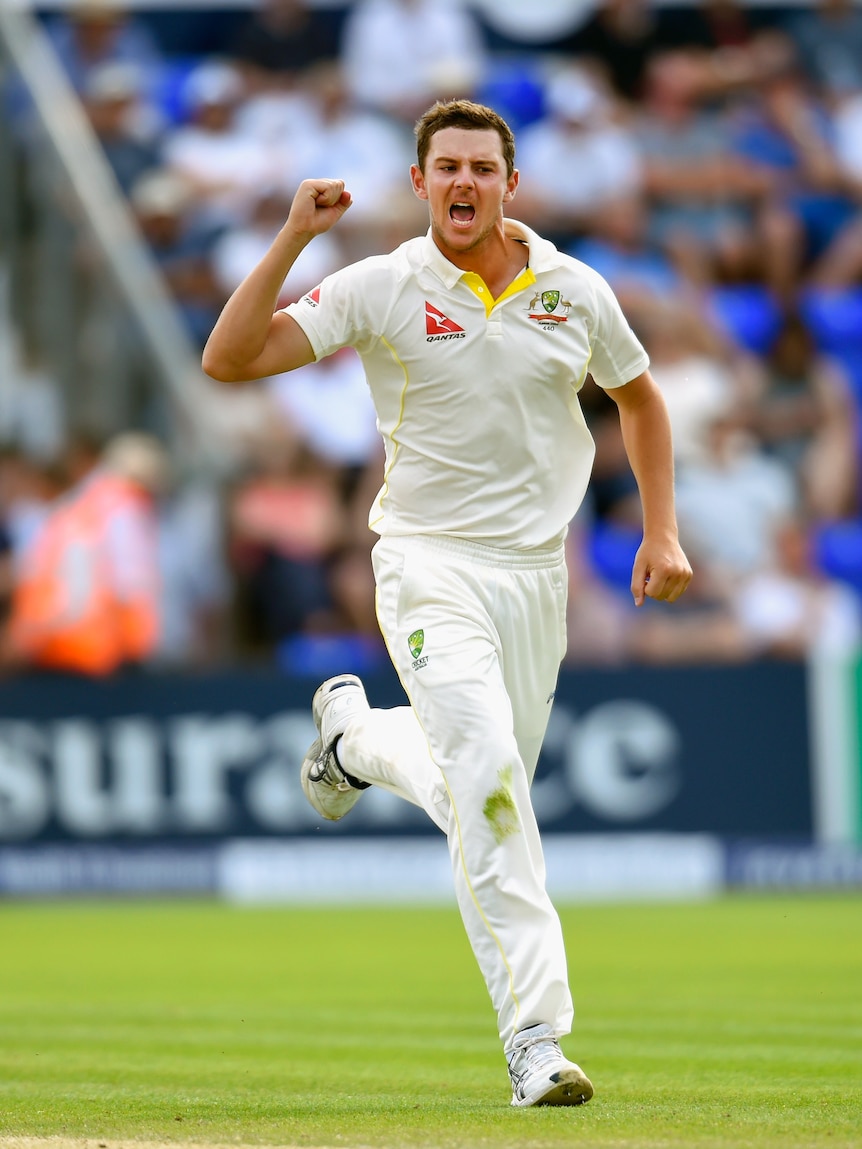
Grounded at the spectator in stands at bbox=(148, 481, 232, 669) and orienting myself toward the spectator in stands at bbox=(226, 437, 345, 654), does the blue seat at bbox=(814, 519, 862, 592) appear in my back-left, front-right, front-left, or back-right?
front-left

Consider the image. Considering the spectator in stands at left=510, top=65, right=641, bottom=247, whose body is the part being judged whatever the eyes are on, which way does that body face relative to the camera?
toward the camera

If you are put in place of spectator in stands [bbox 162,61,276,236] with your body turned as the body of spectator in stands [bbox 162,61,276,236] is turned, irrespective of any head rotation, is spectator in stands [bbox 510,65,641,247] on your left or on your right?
on your left

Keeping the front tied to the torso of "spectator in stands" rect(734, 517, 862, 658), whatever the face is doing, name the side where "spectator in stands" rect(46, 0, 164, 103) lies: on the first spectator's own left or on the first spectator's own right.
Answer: on the first spectator's own right

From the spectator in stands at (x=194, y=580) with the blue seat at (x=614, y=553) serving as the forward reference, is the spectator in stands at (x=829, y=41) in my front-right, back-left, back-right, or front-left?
front-left

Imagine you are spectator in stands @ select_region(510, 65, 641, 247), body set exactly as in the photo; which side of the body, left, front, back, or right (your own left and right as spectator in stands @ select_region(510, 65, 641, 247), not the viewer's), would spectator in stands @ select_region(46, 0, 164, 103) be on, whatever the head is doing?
right

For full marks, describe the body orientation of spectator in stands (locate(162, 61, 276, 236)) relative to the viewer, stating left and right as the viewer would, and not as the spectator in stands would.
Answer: facing the viewer

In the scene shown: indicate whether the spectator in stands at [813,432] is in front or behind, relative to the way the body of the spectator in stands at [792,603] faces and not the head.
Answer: behind

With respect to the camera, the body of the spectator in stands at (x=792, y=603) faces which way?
toward the camera

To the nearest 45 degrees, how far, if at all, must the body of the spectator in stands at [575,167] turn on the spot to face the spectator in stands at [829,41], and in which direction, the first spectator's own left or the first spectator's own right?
approximately 135° to the first spectator's own left
